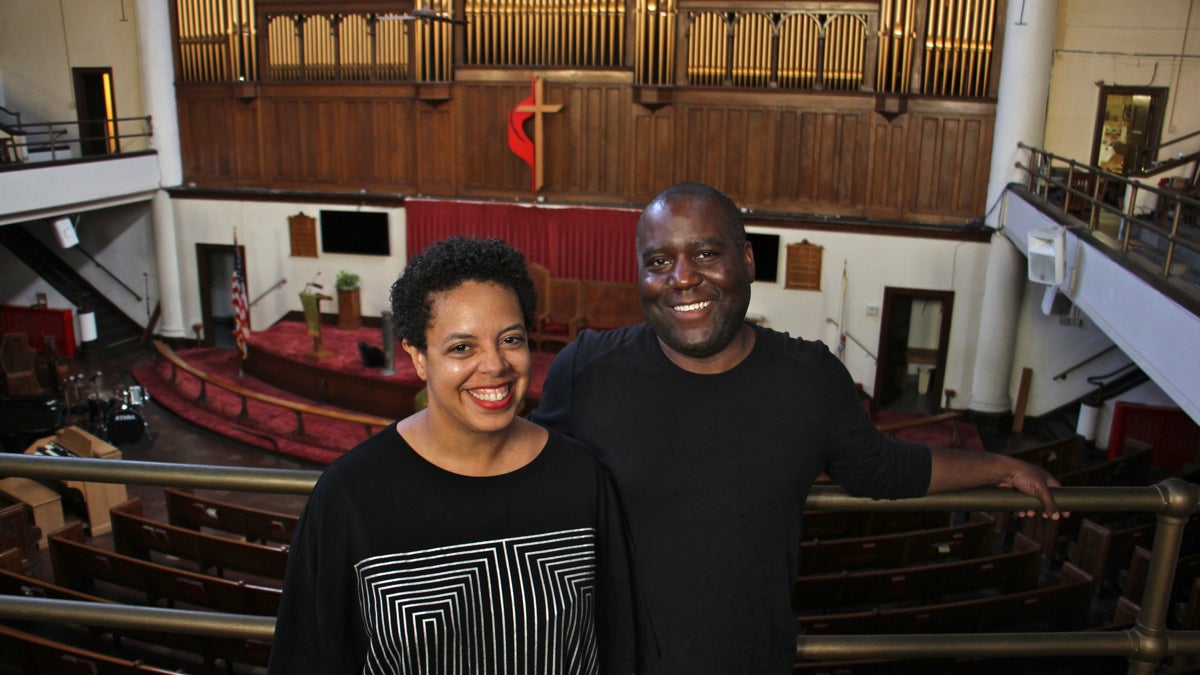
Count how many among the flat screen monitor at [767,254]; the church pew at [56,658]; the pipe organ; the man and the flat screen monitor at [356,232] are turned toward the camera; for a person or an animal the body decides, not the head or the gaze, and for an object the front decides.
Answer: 4

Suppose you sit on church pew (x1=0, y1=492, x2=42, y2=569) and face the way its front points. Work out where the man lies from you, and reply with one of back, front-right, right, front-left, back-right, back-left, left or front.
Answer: back-right

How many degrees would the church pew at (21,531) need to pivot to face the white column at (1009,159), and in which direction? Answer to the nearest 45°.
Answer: approximately 45° to its right

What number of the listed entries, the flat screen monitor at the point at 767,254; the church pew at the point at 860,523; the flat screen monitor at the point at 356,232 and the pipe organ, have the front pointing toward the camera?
3

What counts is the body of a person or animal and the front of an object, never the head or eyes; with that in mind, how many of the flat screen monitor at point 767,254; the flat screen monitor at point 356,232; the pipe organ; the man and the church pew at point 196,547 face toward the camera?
4

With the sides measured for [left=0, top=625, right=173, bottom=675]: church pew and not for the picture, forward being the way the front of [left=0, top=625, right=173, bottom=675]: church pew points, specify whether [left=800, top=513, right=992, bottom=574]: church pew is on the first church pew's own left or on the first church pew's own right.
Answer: on the first church pew's own right

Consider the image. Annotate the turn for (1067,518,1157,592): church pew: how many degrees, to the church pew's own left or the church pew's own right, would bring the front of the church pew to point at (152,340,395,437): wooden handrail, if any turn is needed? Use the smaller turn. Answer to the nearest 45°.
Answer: approximately 45° to the church pew's own left

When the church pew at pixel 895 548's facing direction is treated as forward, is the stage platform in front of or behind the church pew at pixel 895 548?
in front

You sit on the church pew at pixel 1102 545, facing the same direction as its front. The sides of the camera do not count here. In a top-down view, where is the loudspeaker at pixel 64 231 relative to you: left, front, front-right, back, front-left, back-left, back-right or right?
front-left

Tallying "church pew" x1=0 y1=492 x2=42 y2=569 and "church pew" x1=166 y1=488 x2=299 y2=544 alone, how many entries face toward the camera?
0

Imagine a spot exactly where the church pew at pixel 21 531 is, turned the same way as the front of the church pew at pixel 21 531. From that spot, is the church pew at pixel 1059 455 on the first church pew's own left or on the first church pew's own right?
on the first church pew's own right

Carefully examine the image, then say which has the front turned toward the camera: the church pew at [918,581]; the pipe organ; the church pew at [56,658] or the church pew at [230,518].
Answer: the pipe organ

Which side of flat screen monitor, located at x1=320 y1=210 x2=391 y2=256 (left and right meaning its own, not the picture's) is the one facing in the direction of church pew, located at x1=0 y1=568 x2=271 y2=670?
front

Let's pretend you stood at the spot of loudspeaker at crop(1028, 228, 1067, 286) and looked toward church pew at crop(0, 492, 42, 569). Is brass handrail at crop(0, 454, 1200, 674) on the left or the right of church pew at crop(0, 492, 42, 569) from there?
left

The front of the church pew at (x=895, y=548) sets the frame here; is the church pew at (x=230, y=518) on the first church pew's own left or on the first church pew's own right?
on the first church pew's own left

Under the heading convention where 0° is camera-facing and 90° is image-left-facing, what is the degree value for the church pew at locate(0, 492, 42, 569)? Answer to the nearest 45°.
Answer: approximately 225°

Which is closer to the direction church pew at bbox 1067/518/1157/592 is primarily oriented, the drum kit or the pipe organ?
the pipe organ

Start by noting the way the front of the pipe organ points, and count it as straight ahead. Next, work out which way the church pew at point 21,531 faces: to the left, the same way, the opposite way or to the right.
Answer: the opposite way

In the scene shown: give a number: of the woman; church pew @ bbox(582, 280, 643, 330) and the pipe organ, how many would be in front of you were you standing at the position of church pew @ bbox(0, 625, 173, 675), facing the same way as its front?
2
